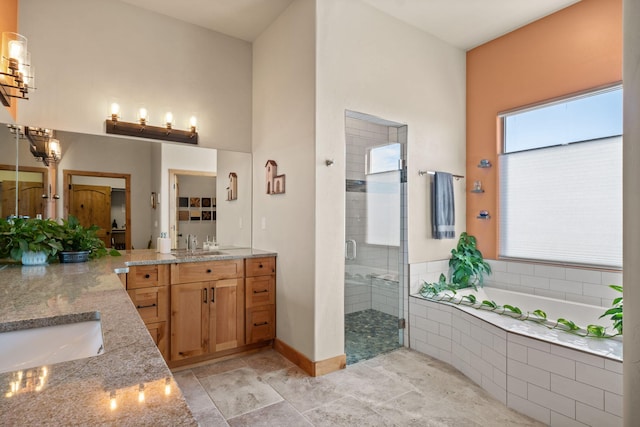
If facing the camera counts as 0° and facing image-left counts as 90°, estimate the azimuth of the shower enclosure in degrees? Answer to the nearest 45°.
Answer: approximately 315°

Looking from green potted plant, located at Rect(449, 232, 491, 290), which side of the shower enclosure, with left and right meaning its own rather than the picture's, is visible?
left

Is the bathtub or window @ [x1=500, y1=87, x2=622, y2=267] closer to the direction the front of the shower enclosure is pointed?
the bathtub

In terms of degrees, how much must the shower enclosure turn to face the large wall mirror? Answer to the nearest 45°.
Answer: approximately 135° to its right

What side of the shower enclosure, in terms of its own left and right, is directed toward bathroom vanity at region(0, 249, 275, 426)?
right

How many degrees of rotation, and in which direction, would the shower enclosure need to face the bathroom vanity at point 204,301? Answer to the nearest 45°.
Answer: approximately 90° to its right

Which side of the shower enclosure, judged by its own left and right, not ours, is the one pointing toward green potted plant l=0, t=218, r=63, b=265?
right

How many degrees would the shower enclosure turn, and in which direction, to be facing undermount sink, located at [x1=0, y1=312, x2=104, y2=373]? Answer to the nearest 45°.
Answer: approximately 90° to its right

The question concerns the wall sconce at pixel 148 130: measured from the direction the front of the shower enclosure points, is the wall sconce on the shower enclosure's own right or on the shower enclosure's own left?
on the shower enclosure's own right

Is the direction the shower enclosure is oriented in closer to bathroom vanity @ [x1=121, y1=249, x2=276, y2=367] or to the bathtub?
the bathtub

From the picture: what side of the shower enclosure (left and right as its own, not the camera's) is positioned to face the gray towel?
left
